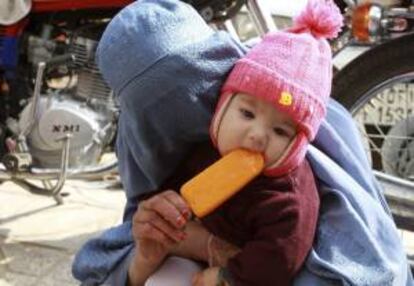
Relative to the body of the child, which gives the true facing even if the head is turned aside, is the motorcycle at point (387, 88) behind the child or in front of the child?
behind

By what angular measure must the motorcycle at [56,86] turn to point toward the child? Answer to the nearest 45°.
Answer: approximately 90° to its right

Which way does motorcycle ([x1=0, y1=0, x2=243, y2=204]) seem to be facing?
to the viewer's right

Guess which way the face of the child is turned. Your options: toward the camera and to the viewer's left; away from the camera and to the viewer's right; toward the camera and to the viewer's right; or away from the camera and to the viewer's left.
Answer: toward the camera and to the viewer's left

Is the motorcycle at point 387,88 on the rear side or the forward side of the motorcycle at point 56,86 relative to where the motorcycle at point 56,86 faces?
on the forward side

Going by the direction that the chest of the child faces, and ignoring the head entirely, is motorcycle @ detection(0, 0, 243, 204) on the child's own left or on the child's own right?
on the child's own right
